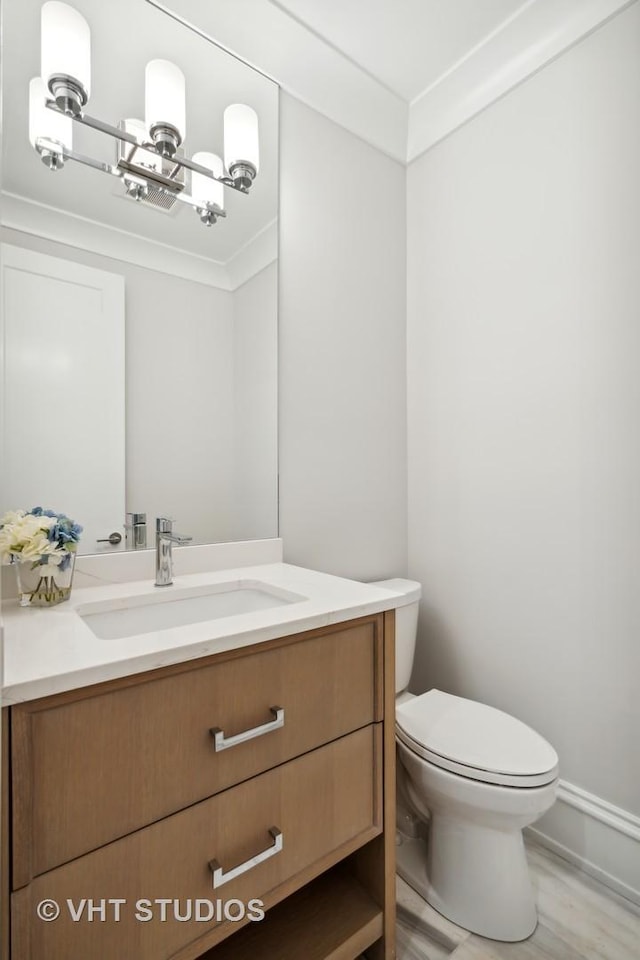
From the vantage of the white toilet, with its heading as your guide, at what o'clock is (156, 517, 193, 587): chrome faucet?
The chrome faucet is roughly at 4 o'clock from the white toilet.

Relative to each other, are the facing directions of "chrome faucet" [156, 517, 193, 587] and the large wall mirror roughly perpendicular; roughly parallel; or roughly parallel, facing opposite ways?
roughly parallel

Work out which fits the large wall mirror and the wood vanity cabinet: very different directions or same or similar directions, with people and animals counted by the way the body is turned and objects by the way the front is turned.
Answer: same or similar directions

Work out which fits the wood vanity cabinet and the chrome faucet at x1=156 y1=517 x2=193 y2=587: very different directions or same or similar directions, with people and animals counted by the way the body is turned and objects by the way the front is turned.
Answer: same or similar directions

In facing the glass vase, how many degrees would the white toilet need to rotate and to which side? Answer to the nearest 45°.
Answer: approximately 90° to its right

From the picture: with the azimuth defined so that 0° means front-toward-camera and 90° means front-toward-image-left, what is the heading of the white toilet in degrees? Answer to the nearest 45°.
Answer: approximately 315°

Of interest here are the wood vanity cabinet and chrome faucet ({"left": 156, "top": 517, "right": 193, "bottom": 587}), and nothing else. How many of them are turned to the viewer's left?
0

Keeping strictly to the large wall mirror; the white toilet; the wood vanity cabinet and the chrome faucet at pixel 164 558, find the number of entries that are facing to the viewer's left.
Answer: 0

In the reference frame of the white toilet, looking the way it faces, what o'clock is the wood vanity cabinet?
The wood vanity cabinet is roughly at 3 o'clock from the white toilet.

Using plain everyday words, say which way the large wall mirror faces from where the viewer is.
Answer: facing the viewer and to the right of the viewer

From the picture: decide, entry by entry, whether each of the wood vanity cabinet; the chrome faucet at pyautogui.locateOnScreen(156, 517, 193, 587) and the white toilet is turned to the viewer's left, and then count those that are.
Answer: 0
